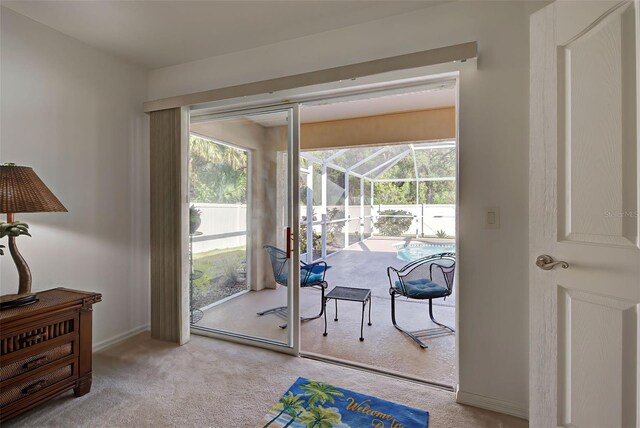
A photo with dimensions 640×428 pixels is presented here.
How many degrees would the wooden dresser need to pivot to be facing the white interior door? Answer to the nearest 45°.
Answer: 0° — it already faces it

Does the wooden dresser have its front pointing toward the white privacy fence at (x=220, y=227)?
no

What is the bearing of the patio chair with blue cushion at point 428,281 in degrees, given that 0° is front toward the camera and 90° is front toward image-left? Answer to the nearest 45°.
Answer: approximately 135°

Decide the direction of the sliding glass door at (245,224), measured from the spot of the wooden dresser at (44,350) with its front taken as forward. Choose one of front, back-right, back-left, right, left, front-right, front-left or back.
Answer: front-left

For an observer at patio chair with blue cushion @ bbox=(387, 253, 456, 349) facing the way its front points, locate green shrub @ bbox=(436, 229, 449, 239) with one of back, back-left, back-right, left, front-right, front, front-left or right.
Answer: front-right

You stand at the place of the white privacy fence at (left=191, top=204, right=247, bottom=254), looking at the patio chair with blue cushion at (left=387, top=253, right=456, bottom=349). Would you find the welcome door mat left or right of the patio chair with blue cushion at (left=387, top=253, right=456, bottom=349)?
right

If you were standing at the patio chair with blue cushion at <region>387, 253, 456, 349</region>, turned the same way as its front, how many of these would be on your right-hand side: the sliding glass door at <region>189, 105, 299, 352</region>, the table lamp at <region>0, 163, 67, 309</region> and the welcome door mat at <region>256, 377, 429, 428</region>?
0

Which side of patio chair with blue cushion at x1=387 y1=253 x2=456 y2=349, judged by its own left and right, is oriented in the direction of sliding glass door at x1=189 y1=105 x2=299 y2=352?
left

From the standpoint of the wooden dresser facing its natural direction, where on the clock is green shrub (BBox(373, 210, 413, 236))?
The green shrub is roughly at 10 o'clock from the wooden dresser.

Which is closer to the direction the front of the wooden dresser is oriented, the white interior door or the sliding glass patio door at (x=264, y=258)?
the white interior door

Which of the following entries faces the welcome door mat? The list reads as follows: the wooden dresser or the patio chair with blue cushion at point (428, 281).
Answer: the wooden dresser

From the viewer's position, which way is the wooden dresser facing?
facing the viewer and to the right of the viewer

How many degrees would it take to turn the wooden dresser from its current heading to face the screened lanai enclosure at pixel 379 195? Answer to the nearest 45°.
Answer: approximately 45° to its left

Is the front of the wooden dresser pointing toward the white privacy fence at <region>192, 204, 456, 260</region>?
no

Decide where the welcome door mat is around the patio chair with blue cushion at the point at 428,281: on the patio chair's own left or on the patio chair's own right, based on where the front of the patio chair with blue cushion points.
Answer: on the patio chair's own left
